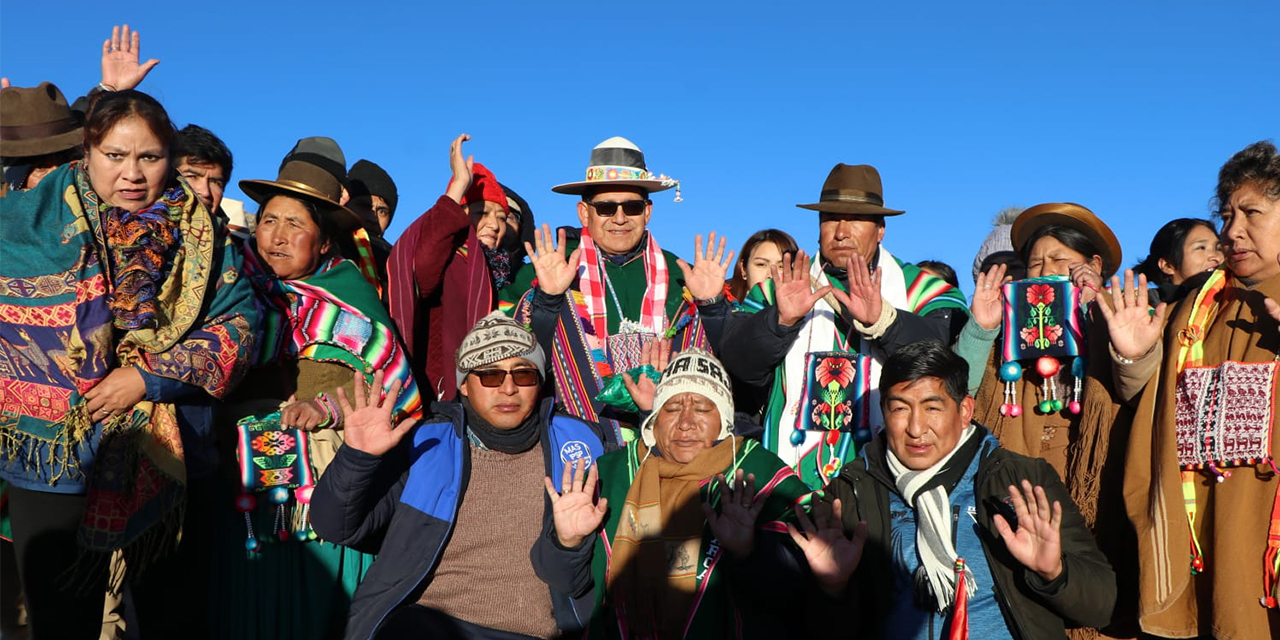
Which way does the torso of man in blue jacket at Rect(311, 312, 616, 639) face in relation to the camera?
toward the camera

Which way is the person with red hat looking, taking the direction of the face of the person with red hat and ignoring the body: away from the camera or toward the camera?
toward the camera

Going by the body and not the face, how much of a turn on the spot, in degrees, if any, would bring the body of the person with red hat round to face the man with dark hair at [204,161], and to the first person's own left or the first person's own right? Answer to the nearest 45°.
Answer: approximately 135° to the first person's own right

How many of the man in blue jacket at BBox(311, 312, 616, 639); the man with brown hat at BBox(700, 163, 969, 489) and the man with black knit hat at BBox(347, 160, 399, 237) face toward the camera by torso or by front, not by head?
3

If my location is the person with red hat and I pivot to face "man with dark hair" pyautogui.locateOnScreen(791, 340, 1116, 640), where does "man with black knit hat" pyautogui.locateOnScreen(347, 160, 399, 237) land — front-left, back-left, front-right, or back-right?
back-left

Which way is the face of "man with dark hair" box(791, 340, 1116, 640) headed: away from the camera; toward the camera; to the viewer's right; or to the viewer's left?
toward the camera

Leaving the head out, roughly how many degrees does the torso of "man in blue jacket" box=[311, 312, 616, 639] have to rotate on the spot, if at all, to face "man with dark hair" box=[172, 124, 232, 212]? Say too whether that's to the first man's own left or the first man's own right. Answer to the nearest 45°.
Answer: approximately 135° to the first man's own right

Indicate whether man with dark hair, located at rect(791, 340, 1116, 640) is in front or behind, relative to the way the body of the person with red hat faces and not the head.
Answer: in front

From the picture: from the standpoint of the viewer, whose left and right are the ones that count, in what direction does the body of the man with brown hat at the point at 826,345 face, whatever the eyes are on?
facing the viewer

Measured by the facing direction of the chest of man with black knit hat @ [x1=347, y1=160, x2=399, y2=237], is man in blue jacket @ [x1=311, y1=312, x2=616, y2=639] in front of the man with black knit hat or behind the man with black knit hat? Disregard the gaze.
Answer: in front

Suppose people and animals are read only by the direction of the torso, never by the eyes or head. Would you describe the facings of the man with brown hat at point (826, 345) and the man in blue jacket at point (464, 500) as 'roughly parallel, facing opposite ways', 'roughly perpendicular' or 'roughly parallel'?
roughly parallel

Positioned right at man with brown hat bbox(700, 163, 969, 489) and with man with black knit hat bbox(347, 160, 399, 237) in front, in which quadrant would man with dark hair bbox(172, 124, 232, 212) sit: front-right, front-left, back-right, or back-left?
front-left

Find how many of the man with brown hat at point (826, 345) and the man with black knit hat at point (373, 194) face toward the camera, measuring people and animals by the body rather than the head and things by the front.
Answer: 2

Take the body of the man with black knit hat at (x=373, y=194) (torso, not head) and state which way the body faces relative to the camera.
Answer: toward the camera
